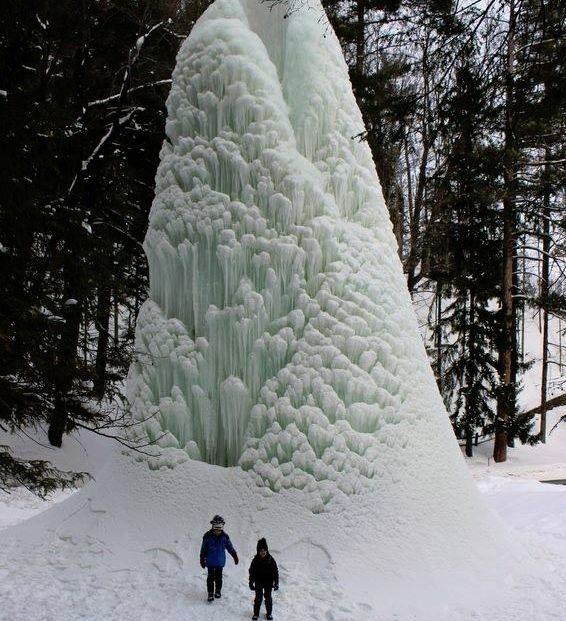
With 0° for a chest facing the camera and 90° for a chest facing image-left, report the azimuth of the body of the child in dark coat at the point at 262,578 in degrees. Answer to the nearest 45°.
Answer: approximately 0°

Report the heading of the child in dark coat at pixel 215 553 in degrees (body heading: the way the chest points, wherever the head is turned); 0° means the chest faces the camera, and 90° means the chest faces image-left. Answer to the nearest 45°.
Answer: approximately 0°
